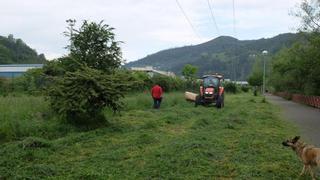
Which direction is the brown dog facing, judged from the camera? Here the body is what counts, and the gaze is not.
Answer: to the viewer's left

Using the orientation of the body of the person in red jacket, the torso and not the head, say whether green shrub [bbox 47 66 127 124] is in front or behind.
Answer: behind

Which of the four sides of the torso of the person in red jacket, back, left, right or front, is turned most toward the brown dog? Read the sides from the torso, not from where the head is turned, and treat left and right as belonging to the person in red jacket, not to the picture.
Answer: back

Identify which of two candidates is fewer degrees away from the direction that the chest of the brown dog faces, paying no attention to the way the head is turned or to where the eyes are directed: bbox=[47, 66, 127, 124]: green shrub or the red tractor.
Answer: the green shrub

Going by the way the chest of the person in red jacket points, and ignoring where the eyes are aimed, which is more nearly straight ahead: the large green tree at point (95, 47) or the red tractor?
the red tractor

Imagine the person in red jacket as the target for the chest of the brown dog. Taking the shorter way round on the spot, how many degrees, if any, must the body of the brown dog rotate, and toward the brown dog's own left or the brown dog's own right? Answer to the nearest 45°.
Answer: approximately 45° to the brown dog's own right

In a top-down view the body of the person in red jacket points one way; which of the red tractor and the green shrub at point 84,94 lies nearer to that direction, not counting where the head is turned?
the red tractor

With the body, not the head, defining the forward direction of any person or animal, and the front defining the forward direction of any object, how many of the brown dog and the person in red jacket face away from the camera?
1

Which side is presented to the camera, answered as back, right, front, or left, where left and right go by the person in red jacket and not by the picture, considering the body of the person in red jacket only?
back
